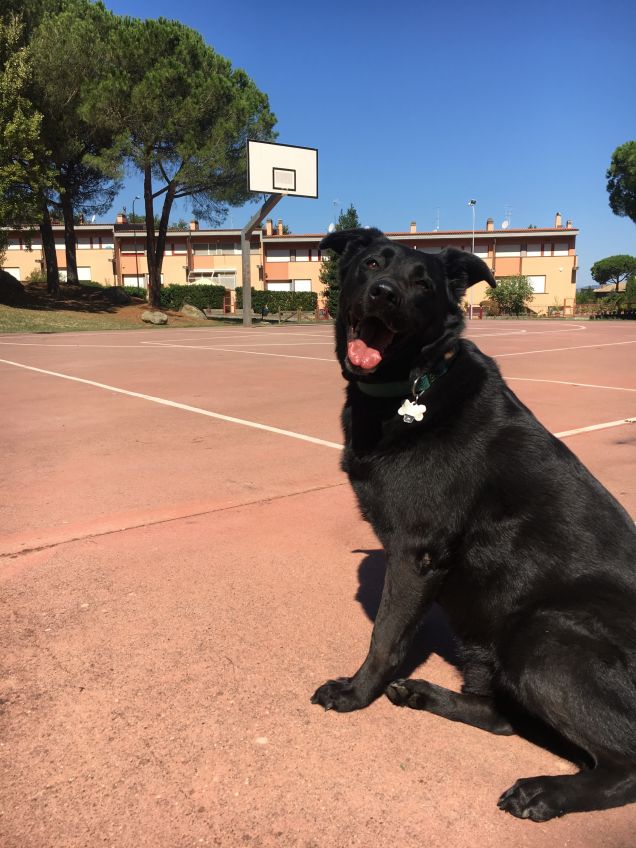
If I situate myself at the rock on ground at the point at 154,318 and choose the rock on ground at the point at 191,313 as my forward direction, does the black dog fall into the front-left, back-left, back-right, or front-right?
back-right

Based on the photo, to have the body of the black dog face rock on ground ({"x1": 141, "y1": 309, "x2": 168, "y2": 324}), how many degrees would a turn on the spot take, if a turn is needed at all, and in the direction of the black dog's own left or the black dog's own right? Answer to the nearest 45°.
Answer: approximately 45° to the black dog's own right

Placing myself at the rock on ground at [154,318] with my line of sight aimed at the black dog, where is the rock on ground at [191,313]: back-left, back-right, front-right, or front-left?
back-left

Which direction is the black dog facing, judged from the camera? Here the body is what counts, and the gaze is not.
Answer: to the viewer's left

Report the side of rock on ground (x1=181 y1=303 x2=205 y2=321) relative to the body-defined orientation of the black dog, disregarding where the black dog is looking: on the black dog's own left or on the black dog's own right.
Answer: on the black dog's own right
